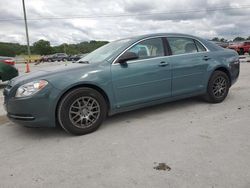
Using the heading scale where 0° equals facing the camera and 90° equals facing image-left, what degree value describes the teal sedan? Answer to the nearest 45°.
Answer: approximately 45°
